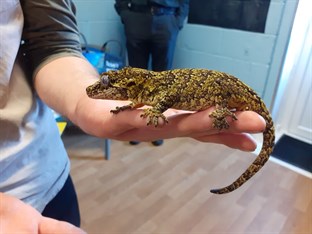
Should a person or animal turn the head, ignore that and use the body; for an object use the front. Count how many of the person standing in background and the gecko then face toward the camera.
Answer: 1

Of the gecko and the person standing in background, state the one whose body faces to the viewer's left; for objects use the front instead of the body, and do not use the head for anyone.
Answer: the gecko

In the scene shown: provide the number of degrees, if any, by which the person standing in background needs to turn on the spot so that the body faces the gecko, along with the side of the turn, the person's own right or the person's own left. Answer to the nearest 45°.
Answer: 0° — they already face it

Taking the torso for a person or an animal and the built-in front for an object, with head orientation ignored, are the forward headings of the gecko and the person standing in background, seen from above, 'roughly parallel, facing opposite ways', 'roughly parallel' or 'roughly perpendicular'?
roughly perpendicular

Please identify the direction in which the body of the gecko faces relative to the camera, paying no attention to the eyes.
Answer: to the viewer's left

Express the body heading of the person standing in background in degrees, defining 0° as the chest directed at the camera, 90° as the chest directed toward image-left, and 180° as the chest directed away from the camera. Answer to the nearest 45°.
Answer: approximately 0°

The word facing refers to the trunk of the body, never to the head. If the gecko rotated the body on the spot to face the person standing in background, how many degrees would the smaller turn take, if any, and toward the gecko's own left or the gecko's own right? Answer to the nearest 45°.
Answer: approximately 90° to the gecko's own right
